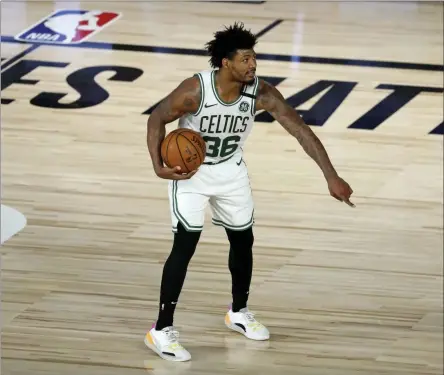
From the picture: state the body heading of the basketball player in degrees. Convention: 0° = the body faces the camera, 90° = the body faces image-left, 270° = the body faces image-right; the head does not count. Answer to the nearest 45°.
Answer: approximately 315°
